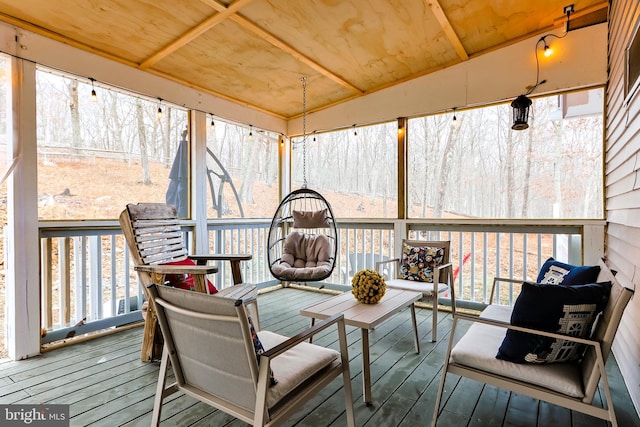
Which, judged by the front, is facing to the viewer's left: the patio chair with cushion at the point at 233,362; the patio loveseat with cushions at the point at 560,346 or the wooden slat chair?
the patio loveseat with cushions at the point at 560,346

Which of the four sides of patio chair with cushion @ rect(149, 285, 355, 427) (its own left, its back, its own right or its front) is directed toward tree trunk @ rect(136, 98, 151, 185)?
left

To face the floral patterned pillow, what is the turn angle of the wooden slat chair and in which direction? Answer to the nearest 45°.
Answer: approximately 45° to its left

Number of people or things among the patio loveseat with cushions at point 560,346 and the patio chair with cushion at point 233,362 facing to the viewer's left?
1

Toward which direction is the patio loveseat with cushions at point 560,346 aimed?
to the viewer's left

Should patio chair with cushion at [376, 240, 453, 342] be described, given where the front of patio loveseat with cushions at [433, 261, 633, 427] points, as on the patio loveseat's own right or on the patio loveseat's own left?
on the patio loveseat's own right

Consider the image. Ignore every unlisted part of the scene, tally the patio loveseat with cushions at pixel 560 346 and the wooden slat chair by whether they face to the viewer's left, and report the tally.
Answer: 1
